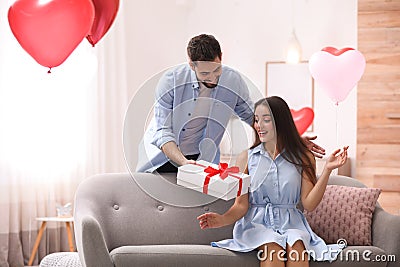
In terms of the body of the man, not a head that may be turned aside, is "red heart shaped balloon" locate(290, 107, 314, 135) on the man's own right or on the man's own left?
on the man's own left

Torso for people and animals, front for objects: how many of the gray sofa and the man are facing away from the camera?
0

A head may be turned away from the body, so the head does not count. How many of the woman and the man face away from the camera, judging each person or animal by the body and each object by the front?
0

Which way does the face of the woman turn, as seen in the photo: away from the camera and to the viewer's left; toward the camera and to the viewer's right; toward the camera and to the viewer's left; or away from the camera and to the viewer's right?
toward the camera and to the viewer's left

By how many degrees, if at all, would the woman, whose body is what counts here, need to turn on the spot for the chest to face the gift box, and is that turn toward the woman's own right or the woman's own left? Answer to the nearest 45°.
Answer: approximately 45° to the woman's own right

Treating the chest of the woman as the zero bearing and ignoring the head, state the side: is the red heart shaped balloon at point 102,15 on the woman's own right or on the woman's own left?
on the woman's own right
